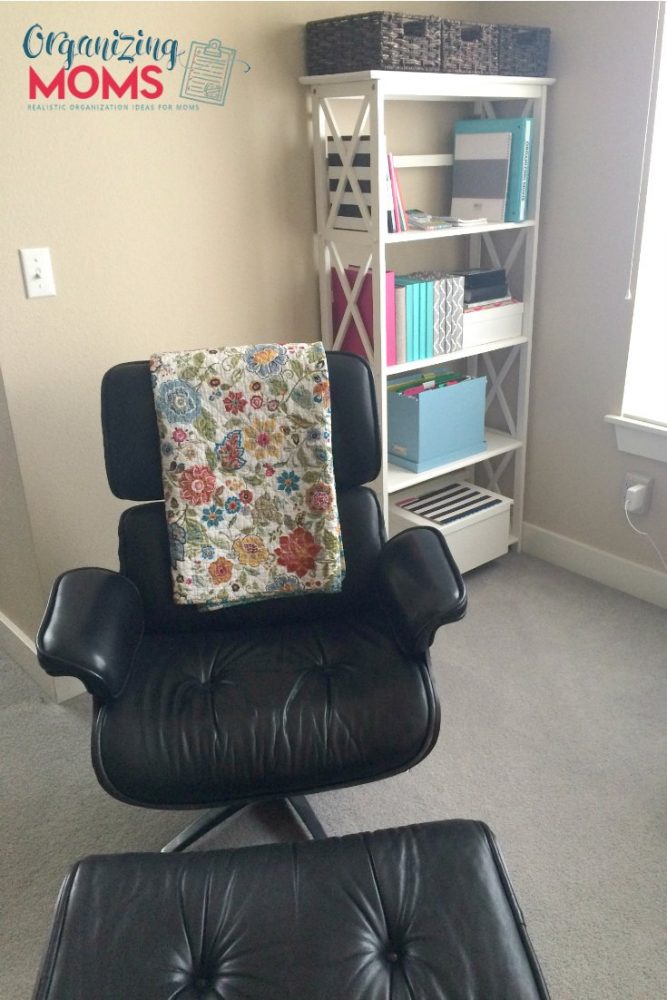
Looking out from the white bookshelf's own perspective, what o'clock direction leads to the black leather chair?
The black leather chair is roughly at 2 o'clock from the white bookshelf.

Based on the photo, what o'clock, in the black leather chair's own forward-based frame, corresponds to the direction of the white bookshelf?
The white bookshelf is roughly at 7 o'clock from the black leather chair.

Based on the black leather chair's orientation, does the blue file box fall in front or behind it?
behind

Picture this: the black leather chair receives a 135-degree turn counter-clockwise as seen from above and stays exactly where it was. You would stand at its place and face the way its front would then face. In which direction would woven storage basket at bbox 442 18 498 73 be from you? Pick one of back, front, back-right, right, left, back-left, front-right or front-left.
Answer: front

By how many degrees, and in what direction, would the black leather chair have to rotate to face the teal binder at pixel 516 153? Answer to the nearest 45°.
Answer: approximately 135° to its left

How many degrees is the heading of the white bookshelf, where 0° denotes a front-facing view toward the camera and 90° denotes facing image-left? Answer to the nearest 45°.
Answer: approximately 315°

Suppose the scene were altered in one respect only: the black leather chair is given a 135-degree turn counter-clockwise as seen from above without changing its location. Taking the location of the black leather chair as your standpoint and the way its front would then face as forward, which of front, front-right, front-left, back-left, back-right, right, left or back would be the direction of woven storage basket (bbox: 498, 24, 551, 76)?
front

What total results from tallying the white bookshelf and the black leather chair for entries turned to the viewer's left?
0

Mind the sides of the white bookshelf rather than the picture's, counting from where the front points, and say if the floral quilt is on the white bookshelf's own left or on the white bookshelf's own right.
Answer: on the white bookshelf's own right

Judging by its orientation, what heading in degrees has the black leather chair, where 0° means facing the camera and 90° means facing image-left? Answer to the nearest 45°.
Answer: approximately 0°

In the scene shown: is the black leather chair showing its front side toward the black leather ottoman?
yes
